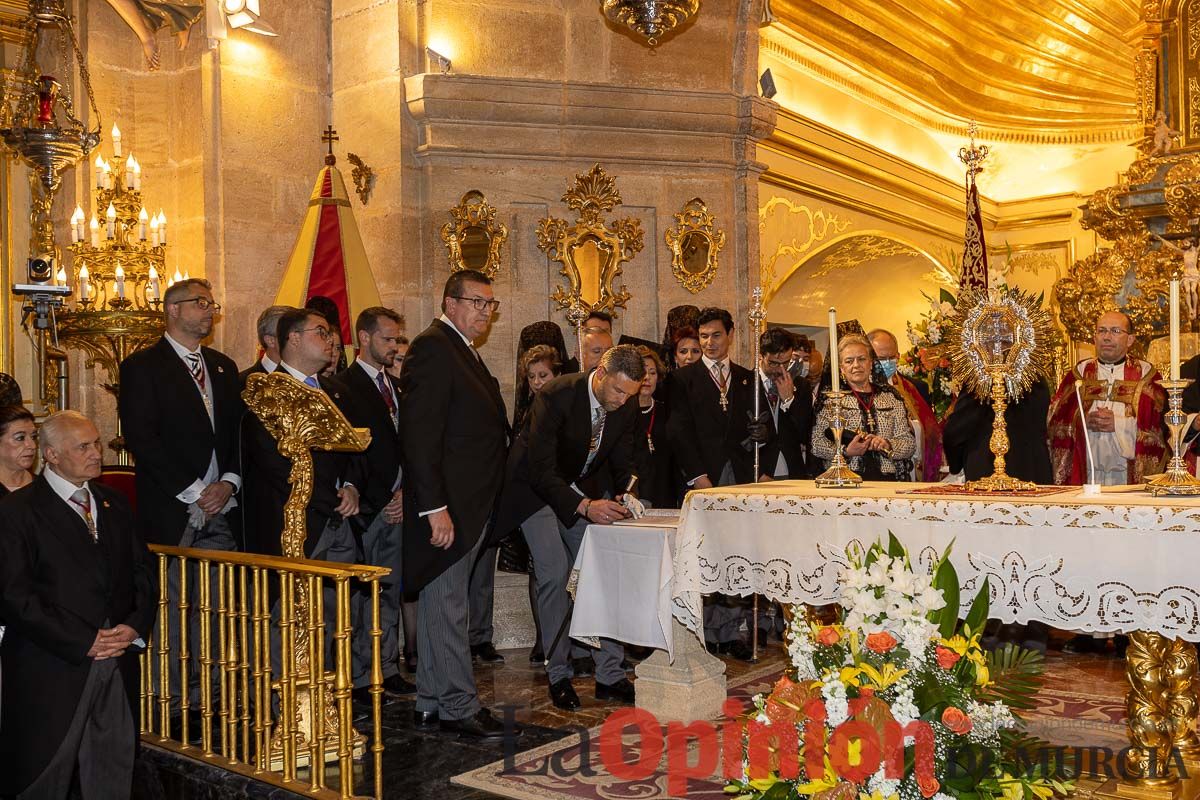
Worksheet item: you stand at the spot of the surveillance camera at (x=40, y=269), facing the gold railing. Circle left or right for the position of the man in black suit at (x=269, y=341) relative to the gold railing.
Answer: left

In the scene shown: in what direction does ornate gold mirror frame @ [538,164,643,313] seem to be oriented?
toward the camera

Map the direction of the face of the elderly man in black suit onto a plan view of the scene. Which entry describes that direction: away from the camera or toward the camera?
toward the camera

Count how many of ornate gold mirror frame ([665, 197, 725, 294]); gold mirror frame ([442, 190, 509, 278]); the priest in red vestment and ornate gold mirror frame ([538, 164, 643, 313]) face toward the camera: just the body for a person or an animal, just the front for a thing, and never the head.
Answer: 4

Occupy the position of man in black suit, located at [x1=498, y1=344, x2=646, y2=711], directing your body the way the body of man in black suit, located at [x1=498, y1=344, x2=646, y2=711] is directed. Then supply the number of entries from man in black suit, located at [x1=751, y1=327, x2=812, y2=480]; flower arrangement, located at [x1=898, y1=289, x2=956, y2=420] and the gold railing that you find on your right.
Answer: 1

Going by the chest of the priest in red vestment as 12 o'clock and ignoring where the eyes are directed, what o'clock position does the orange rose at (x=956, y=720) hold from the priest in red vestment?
The orange rose is roughly at 12 o'clock from the priest in red vestment.

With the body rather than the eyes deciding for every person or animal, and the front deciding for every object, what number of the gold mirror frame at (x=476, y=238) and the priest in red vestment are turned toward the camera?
2

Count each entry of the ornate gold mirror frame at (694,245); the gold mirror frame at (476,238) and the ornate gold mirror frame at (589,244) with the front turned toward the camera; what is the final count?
3

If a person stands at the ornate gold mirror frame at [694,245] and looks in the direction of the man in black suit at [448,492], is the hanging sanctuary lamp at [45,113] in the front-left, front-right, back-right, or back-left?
front-right

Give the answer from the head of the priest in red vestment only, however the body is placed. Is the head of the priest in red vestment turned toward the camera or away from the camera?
toward the camera

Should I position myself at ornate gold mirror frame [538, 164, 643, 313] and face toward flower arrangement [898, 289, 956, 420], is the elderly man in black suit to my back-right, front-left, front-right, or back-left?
back-right

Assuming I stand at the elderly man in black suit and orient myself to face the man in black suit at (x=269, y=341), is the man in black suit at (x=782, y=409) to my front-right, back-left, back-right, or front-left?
front-right

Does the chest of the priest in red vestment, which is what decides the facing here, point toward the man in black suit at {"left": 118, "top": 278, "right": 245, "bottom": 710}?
no

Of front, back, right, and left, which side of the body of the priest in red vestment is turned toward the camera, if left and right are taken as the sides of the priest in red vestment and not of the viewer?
front

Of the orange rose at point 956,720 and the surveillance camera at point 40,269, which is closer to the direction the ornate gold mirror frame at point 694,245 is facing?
the orange rose
